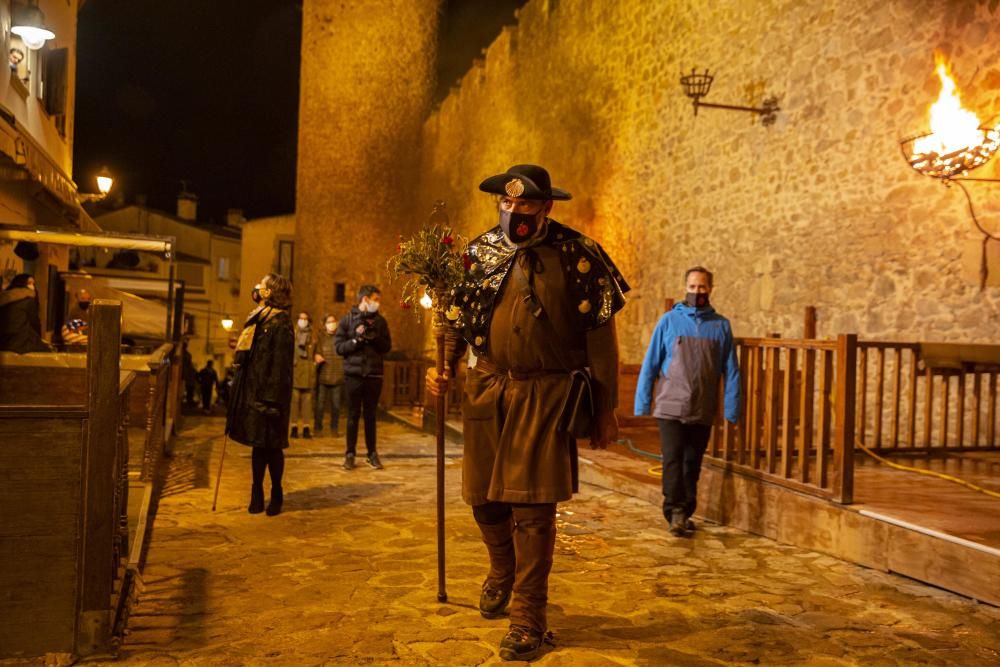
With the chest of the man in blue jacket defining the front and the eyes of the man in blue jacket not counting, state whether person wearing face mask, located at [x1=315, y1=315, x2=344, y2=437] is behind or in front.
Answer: behind

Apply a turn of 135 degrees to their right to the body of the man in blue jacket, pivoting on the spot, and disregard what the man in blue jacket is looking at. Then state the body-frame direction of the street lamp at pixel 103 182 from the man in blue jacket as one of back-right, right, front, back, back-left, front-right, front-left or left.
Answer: front

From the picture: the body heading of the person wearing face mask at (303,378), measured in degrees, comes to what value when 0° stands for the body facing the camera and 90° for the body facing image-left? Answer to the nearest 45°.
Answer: approximately 0°

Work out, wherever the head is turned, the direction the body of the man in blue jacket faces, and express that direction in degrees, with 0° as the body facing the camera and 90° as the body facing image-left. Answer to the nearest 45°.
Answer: approximately 0°
